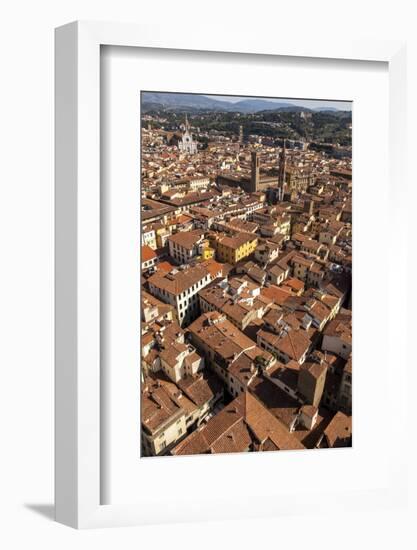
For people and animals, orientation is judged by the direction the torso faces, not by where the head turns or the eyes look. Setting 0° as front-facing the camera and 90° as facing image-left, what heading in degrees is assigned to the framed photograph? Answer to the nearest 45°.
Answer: approximately 315°
